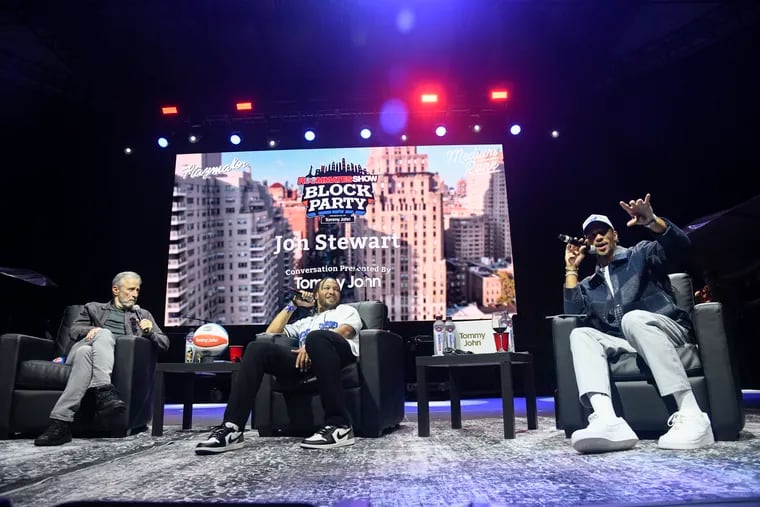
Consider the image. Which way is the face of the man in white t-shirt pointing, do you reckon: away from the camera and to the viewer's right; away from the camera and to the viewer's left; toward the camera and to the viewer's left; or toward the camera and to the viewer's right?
toward the camera and to the viewer's right

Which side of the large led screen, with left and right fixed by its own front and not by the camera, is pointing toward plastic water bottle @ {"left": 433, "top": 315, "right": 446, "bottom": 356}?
front

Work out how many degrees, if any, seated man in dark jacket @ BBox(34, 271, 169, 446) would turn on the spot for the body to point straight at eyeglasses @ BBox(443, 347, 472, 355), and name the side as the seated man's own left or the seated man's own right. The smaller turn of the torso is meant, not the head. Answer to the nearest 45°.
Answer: approximately 90° to the seated man's own left

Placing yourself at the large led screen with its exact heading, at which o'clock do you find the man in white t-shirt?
The man in white t-shirt is roughly at 12 o'clock from the large led screen.

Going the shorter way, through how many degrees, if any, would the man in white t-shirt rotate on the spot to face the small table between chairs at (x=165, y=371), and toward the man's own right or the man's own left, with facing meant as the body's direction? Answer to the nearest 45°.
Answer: approximately 90° to the man's own right

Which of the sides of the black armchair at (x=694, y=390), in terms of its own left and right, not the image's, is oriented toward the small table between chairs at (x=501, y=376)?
right

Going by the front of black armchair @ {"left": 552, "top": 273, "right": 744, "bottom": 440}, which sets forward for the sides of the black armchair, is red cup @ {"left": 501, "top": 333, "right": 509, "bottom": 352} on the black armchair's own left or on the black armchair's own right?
on the black armchair's own right

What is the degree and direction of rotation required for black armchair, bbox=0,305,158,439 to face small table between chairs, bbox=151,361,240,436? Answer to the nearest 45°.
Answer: approximately 90° to its left

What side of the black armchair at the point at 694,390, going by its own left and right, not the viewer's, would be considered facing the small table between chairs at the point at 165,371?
right
